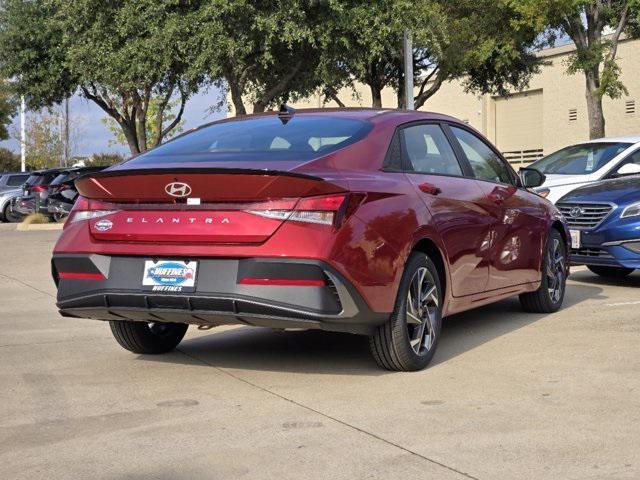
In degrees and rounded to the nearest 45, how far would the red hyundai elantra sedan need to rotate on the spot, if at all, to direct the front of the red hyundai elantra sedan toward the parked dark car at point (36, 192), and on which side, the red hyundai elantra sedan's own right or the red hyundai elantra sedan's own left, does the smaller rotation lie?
approximately 45° to the red hyundai elantra sedan's own left

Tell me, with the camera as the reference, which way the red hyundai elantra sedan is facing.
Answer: facing away from the viewer and to the right of the viewer

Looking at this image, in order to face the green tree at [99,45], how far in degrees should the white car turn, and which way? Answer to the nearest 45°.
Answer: approximately 90° to its right

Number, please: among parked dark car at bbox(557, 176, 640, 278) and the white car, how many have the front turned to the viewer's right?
0

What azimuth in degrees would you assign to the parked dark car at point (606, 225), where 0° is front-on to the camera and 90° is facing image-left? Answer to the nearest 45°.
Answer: approximately 45°

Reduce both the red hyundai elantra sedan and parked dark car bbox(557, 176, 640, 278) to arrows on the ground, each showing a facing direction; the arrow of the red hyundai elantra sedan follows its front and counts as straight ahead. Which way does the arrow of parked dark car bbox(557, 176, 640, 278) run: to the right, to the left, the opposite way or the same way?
the opposite way

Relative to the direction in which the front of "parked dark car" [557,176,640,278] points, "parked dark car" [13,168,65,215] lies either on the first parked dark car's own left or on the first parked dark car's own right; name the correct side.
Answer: on the first parked dark car's own right

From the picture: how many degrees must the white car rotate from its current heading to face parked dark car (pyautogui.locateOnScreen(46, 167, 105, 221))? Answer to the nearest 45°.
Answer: approximately 90° to its right

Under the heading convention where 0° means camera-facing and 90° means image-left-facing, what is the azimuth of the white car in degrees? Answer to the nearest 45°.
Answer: approximately 45°
